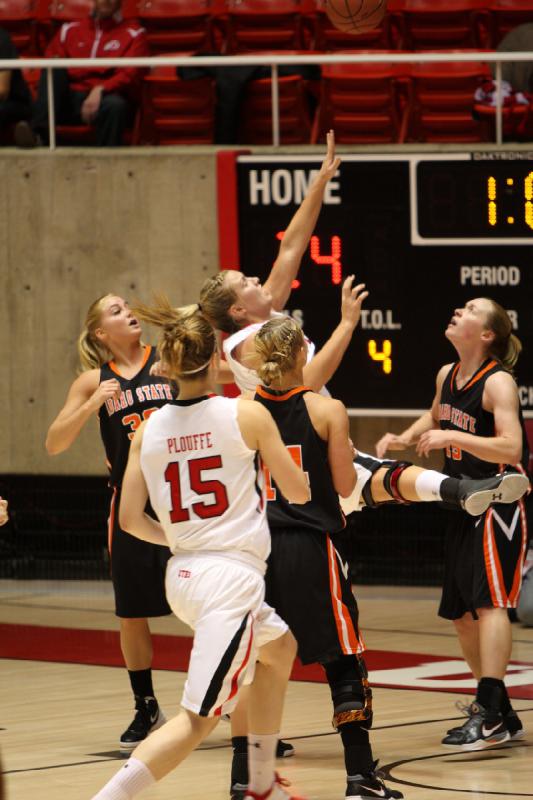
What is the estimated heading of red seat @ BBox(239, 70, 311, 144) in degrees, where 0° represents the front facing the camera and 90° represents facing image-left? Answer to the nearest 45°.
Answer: approximately 0°

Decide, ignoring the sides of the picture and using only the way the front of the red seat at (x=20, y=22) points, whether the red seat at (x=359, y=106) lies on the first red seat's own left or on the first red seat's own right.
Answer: on the first red seat's own left

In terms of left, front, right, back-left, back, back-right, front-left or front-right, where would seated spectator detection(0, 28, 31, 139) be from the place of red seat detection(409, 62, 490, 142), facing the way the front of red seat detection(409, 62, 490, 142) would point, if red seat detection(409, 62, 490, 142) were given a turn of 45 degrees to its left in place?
back-right

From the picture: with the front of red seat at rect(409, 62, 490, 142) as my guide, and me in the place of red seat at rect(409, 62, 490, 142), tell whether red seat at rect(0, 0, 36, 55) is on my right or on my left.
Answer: on my right

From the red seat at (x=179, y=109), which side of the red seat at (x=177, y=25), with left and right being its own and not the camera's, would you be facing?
front

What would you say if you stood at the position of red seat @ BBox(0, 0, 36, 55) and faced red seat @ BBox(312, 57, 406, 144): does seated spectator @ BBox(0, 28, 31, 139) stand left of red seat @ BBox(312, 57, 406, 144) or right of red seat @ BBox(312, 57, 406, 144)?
right

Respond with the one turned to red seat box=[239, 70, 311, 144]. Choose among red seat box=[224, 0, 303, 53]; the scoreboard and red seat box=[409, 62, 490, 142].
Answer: red seat box=[224, 0, 303, 53]

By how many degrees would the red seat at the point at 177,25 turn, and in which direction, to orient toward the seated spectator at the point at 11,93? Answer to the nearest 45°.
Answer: approximately 45° to its right

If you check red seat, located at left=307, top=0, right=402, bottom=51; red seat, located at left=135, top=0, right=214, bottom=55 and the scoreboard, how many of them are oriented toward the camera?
3

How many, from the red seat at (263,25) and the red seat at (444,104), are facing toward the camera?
2
